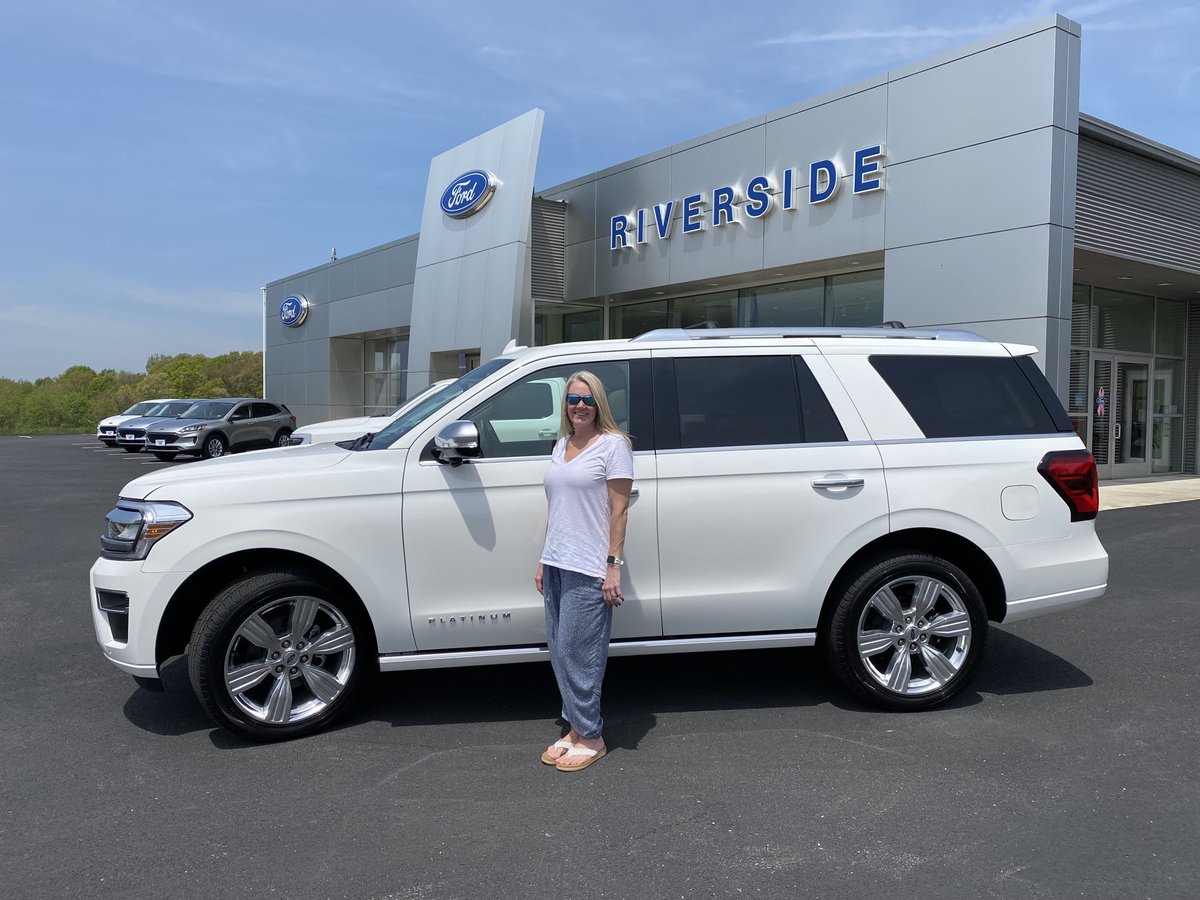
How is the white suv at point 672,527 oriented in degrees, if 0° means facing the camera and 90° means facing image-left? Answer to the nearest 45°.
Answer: approximately 90°

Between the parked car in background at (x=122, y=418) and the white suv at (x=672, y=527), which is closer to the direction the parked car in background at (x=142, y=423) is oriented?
the white suv

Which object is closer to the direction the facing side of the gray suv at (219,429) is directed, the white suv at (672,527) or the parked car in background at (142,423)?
the white suv

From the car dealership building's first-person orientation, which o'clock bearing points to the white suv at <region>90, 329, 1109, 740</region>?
The white suv is roughly at 11 o'clock from the car dealership building.

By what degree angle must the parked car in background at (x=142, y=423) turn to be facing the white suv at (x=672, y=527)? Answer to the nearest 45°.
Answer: approximately 45° to its left

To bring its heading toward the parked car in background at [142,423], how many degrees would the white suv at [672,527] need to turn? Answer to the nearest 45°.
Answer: approximately 45° to its right

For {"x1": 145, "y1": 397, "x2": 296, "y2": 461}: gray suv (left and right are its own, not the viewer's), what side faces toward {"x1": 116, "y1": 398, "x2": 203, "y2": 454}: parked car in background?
right
